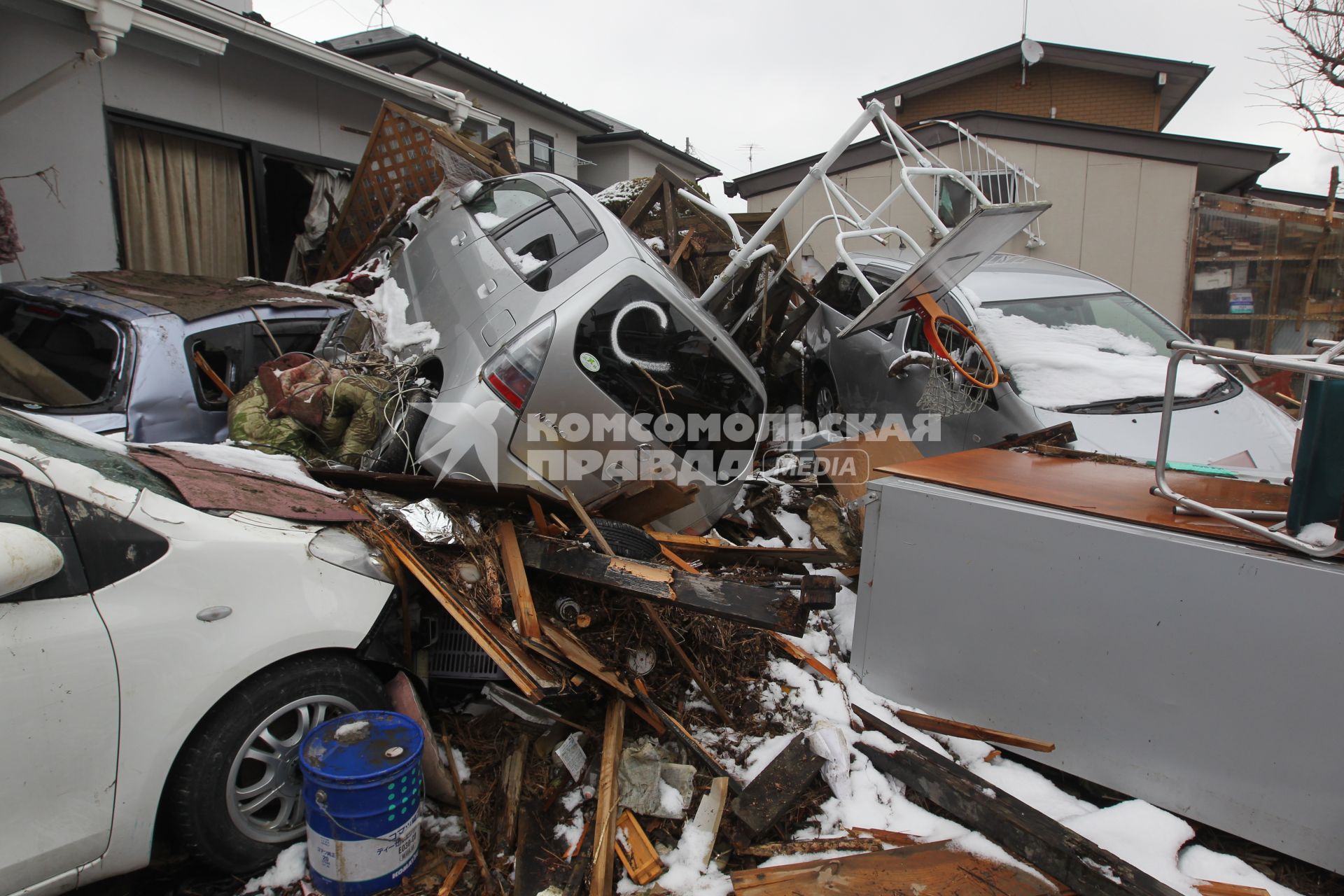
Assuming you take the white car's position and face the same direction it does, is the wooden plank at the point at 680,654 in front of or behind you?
in front

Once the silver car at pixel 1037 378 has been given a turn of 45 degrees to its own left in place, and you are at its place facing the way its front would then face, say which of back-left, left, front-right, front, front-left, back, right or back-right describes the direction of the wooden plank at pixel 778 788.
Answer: right

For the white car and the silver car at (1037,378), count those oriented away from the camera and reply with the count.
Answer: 0

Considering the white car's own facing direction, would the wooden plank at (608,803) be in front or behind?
in front

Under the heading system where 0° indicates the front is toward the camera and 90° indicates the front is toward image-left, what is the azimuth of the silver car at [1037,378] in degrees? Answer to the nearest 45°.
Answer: approximately 315°

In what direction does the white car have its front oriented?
to the viewer's right

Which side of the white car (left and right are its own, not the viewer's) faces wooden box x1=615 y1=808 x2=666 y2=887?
front

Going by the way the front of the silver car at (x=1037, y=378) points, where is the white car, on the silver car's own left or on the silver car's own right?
on the silver car's own right
